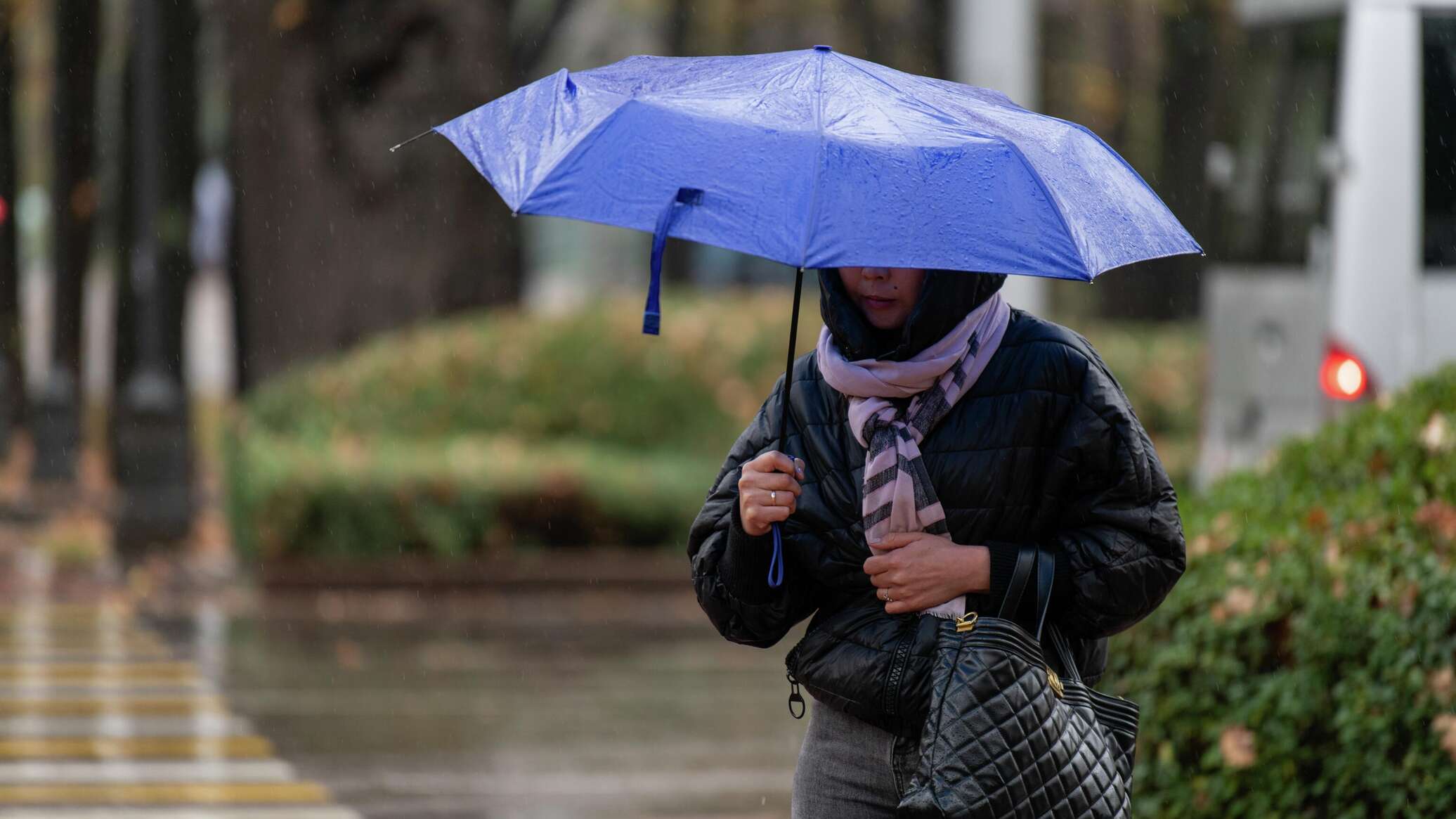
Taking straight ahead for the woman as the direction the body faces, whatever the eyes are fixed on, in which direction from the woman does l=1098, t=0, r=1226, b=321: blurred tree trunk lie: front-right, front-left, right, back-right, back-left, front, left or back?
back-right

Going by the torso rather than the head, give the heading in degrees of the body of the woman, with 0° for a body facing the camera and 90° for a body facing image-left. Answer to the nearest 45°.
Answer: approximately 45°

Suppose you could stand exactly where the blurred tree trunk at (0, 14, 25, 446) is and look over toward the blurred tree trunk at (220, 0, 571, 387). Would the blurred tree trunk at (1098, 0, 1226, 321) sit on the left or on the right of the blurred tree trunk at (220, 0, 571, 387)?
left

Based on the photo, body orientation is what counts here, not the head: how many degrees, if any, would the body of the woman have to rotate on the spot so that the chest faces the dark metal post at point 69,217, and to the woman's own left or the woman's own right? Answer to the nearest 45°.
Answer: approximately 90° to the woman's own right
